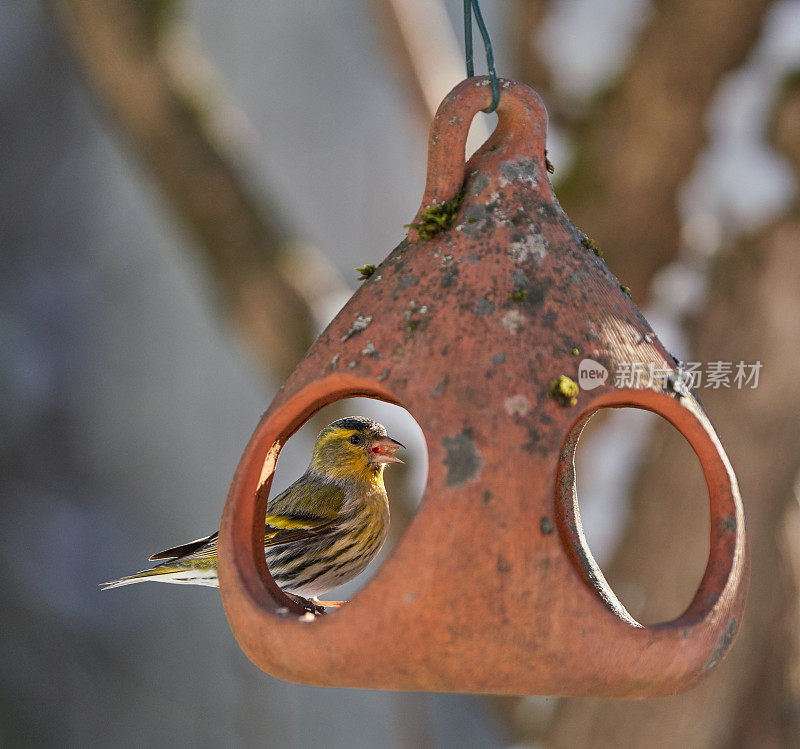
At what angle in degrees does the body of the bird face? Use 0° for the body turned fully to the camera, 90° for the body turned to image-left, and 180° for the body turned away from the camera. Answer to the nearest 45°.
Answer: approximately 270°
